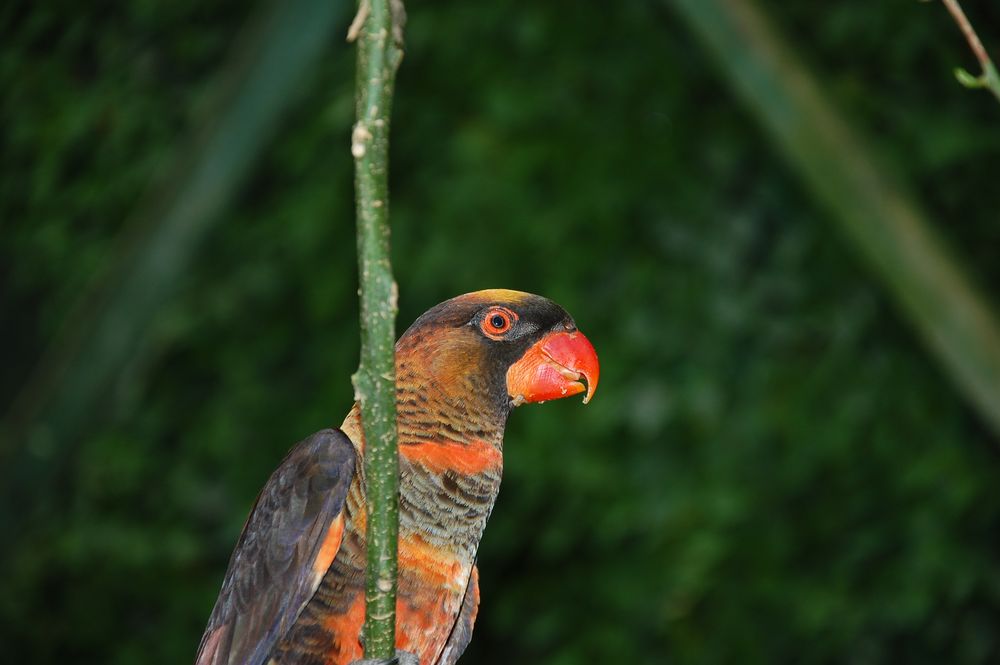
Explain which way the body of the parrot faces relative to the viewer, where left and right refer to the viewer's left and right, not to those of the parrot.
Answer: facing the viewer and to the right of the viewer

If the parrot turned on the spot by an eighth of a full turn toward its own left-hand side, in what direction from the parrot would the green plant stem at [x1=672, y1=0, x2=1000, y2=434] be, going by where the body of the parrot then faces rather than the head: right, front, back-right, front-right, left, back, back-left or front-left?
front-left
